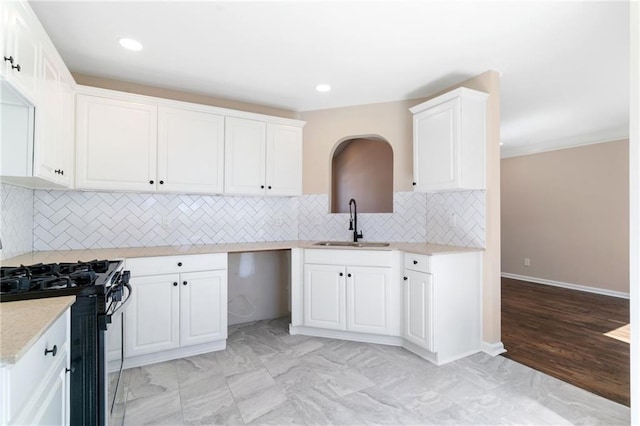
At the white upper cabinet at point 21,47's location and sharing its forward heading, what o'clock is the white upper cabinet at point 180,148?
the white upper cabinet at point 180,148 is roughly at 11 o'clock from the white upper cabinet at point 21,47.

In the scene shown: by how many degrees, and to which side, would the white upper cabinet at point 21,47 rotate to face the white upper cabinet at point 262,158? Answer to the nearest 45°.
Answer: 0° — it already faces it

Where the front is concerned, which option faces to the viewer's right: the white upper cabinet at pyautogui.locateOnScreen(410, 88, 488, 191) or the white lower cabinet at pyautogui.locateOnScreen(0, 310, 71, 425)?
the white lower cabinet

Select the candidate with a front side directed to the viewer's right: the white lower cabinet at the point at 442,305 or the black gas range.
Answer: the black gas range

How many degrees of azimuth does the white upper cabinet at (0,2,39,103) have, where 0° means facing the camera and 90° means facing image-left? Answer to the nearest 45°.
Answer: approximately 270°

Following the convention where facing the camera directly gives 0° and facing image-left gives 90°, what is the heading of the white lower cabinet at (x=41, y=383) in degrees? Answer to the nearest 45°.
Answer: approximately 270°

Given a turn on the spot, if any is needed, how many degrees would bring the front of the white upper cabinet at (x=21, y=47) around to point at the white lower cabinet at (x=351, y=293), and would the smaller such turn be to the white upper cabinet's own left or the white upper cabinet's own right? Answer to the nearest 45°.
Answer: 0° — it already faces it

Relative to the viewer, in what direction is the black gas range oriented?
to the viewer's right
